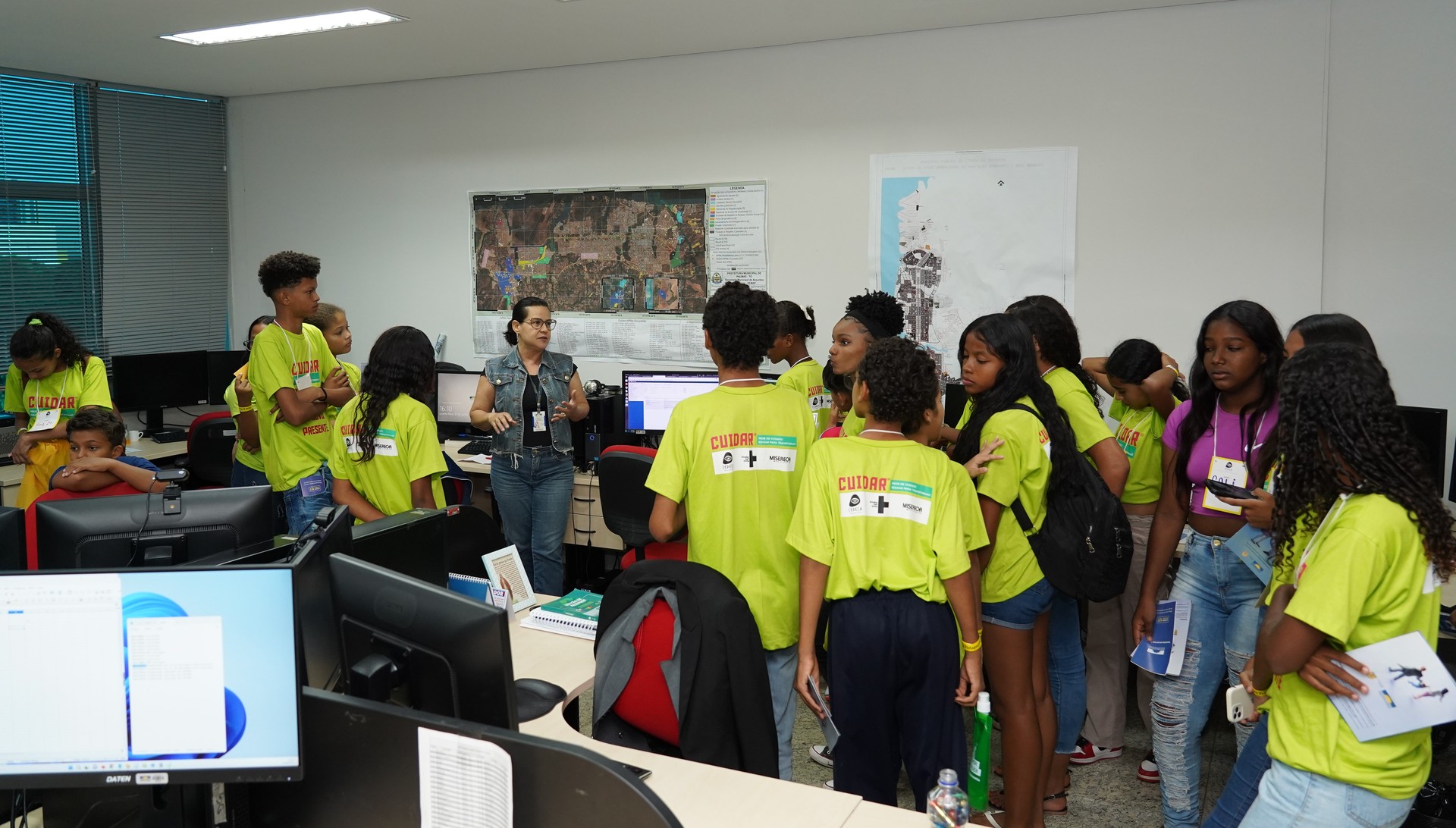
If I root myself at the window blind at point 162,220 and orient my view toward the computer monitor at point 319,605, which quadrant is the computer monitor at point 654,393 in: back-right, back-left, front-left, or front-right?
front-left

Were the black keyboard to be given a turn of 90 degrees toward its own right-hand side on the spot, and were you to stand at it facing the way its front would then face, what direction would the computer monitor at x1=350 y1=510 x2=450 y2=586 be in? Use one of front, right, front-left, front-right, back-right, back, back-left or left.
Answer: left

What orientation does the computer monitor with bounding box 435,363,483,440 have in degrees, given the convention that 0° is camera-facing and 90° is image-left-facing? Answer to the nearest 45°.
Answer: approximately 0°

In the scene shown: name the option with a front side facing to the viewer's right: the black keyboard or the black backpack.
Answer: the black backpack

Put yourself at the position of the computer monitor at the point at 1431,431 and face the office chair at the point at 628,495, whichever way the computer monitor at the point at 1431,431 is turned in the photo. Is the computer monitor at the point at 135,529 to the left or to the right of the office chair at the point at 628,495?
left

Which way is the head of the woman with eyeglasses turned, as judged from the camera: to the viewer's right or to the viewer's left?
to the viewer's right

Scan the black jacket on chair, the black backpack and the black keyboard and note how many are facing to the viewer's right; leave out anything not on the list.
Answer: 1

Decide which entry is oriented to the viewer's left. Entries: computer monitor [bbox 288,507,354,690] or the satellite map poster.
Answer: the computer monitor

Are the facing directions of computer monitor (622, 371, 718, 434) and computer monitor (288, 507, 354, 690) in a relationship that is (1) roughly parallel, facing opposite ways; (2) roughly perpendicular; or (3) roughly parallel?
roughly perpendicular

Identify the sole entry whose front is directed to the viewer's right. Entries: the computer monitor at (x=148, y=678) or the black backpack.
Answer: the black backpack

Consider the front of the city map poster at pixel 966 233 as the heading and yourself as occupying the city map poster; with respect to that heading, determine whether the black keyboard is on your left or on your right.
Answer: on your right

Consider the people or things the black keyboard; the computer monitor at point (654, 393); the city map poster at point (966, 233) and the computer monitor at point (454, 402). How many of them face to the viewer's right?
0

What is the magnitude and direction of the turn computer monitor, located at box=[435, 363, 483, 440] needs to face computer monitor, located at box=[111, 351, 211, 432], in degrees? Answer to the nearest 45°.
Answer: approximately 135° to its right

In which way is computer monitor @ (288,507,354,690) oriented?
to the viewer's left

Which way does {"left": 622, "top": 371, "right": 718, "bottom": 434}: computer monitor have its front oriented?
toward the camera

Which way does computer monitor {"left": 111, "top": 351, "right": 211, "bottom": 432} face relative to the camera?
toward the camera

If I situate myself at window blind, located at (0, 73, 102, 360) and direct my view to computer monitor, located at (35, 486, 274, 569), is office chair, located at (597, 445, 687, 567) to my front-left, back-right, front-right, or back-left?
front-left

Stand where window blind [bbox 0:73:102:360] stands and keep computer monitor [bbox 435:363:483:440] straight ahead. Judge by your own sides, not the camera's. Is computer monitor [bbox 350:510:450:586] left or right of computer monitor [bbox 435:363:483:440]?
right
